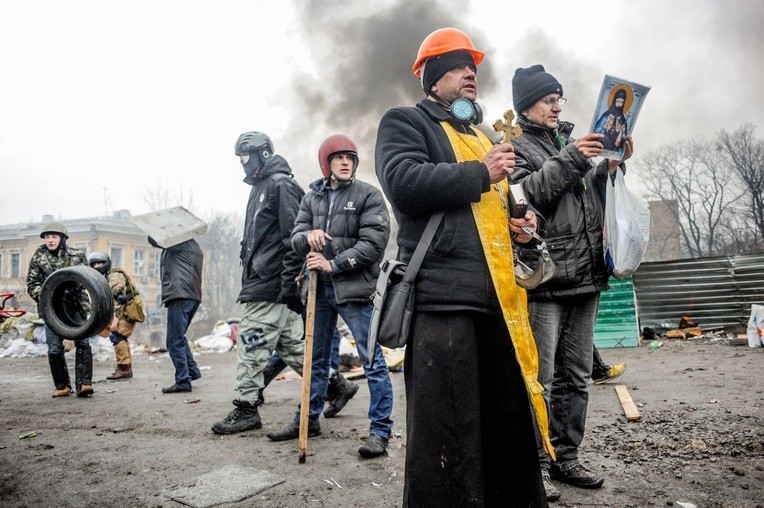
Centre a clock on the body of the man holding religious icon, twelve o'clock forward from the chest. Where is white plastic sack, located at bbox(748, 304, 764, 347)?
The white plastic sack is roughly at 8 o'clock from the man holding religious icon.

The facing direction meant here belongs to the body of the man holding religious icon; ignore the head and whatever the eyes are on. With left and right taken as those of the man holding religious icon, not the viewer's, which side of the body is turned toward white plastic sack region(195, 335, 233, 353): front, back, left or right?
back

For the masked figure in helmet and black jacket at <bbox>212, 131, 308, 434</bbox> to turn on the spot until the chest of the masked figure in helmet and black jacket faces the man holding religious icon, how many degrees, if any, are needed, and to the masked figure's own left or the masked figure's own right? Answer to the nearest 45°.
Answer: approximately 135° to the masked figure's own left

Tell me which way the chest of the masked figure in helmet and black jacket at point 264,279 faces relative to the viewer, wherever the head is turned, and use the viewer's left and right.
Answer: facing to the left of the viewer

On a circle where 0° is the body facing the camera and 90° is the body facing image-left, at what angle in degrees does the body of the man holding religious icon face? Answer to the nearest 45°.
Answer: approximately 315°

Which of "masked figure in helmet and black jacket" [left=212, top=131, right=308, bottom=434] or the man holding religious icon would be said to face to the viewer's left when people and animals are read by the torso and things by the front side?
the masked figure in helmet and black jacket

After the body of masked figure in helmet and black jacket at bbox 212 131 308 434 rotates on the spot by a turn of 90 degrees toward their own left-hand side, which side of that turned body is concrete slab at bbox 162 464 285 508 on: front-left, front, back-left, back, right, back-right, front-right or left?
front

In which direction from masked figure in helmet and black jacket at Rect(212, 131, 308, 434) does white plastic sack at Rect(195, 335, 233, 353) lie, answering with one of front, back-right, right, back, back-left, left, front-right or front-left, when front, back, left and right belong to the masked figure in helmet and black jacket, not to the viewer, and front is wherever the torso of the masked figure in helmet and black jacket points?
right

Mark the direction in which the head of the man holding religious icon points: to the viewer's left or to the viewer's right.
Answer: to the viewer's right

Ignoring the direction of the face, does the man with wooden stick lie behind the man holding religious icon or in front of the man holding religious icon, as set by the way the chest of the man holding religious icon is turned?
behind

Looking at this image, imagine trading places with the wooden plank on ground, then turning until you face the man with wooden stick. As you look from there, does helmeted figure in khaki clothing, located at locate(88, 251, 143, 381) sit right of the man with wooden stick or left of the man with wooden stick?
right

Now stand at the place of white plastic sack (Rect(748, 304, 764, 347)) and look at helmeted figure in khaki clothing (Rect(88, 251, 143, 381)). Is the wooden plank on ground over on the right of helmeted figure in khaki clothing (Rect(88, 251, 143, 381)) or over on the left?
left

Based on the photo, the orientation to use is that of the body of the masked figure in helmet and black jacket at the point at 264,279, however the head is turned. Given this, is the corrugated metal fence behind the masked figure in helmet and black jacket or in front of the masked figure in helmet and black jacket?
behind

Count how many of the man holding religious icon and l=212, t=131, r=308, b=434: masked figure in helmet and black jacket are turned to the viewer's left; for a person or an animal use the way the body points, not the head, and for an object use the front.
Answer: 1
